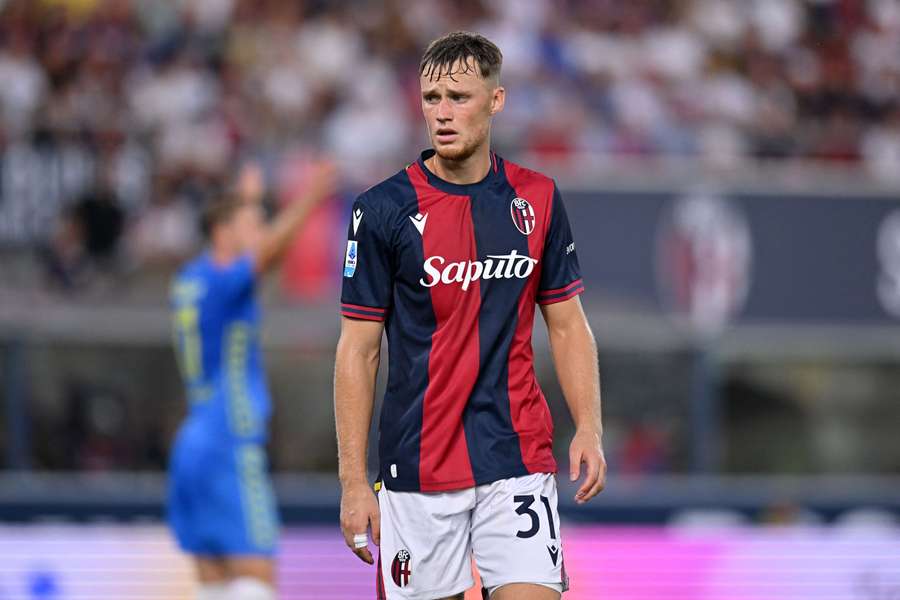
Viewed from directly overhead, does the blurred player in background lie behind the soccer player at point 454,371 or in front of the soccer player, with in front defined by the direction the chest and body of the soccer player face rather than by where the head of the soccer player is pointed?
behind

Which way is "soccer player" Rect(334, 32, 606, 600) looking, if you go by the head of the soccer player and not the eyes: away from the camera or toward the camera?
toward the camera

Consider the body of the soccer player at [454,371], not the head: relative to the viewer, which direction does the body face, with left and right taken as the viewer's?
facing the viewer
